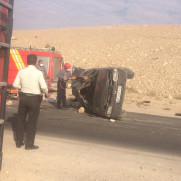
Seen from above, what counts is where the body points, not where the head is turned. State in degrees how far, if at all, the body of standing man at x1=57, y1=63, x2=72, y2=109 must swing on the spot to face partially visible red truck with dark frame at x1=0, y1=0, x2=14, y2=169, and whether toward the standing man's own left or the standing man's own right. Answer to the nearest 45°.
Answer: approximately 90° to the standing man's own right

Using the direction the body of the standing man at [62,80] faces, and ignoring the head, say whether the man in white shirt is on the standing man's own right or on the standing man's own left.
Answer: on the standing man's own right

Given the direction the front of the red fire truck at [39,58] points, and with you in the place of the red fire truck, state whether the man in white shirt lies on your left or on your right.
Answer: on your right

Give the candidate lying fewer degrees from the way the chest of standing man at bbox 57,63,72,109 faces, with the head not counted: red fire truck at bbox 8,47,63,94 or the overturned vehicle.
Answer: the overturned vehicle
